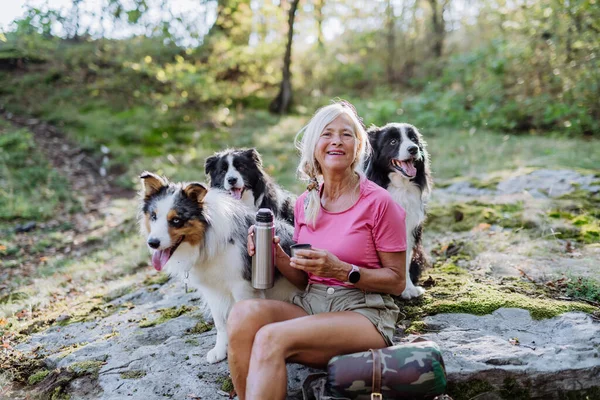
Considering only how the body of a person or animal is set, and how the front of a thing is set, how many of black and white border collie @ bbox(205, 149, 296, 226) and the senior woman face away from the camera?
0

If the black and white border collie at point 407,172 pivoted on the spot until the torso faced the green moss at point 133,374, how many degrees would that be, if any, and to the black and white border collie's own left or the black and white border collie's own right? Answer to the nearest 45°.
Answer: approximately 45° to the black and white border collie's own right

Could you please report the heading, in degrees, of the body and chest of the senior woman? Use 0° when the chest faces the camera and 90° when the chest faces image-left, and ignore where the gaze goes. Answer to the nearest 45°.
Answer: approximately 45°

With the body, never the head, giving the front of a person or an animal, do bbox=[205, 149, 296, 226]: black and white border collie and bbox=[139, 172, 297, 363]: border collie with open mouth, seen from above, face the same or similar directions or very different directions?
same or similar directions

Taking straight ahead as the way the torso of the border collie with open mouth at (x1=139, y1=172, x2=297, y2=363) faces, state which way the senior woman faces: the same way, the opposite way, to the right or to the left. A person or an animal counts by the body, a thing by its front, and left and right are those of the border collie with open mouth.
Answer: the same way

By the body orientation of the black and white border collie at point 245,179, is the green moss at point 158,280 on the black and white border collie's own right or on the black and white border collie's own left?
on the black and white border collie's own right

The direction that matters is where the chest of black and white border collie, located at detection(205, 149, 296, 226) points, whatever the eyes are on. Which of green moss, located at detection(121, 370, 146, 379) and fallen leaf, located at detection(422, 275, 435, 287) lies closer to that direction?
the green moss

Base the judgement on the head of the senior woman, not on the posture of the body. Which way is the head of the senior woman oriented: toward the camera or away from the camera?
toward the camera

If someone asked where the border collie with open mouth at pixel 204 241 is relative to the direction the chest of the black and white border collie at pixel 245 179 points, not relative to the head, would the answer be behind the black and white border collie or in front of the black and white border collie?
in front

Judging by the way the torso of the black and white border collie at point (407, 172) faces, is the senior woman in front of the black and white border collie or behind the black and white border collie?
in front

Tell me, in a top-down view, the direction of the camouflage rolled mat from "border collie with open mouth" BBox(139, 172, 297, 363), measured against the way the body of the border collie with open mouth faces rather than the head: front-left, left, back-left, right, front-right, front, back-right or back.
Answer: left

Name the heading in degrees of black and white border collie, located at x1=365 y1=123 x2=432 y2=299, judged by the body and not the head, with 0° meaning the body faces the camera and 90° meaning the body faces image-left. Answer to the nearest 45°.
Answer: approximately 0°

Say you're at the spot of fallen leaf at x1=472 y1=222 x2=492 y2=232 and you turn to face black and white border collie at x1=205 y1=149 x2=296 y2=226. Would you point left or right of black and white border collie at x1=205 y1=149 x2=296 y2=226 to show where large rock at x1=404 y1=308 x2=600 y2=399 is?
left

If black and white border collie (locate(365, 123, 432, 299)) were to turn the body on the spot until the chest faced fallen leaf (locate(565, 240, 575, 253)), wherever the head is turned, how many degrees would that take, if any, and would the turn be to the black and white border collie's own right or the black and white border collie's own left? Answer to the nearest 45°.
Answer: approximately 135° to the black and white border collie's own left

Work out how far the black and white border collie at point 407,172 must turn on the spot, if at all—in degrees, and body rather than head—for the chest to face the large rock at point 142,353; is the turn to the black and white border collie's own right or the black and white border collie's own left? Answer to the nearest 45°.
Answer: approximately 45° to the black and white border collie's own right

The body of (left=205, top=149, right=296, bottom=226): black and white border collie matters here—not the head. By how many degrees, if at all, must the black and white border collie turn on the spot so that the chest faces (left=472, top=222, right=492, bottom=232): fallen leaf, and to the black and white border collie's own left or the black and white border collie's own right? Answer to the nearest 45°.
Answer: approximately 135° to the black and white border collie's own left

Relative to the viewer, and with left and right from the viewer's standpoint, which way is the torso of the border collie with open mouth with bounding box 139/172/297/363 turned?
facing the viewer and to the left of the viewer
